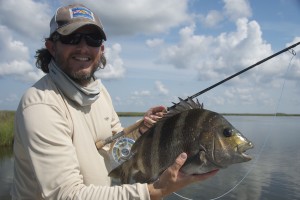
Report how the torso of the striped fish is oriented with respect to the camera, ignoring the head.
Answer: to the viewer's right

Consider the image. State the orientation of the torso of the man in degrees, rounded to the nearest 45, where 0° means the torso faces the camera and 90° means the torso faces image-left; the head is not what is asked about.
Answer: approximately 315°
